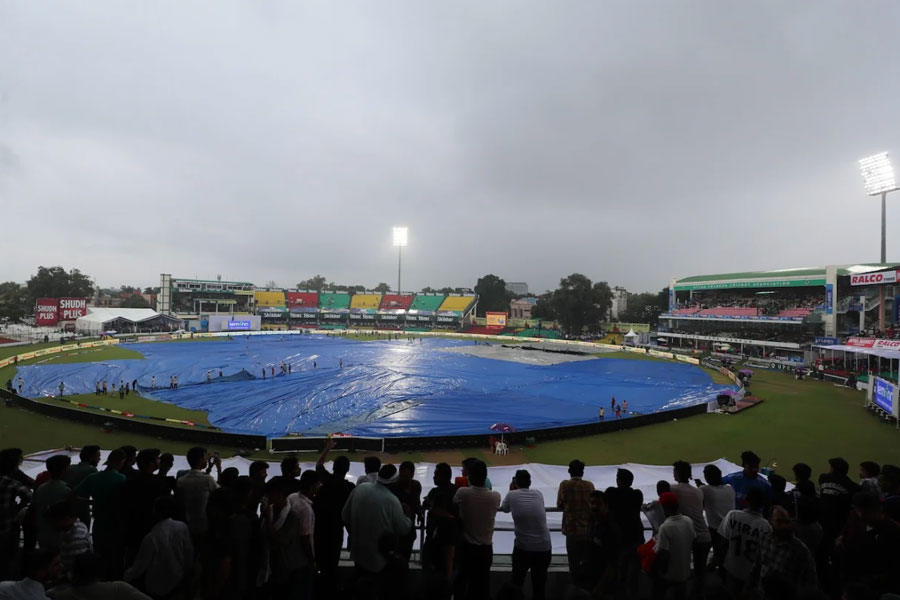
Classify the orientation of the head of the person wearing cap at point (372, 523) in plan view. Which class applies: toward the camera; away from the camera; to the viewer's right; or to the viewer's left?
away from the camera

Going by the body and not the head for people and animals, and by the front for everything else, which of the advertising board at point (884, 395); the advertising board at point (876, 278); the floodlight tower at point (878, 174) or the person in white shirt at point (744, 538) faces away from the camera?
the person in white shirt

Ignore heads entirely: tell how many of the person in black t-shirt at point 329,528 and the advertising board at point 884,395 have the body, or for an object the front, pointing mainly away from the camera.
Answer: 1

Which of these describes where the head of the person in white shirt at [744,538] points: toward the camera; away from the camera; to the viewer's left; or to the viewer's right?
away from the camera

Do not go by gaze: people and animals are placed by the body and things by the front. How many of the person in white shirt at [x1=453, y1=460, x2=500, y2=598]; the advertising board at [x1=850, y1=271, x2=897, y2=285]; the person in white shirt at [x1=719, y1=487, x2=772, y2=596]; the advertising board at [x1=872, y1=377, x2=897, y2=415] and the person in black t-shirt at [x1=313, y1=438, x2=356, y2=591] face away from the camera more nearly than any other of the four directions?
3

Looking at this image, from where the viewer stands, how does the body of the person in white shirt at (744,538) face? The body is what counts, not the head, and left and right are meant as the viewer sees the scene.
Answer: facing away from the viewer

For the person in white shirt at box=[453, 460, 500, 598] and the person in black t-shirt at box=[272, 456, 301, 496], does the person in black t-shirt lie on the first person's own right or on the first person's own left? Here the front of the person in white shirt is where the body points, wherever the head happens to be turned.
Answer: on the first person's own left

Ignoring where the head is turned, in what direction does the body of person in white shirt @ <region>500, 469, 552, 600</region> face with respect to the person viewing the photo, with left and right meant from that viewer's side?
facing away from the viewer and to the left of the viewer

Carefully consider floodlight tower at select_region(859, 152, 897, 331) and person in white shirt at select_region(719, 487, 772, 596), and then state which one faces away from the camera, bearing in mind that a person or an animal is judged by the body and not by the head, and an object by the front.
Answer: the person in white shirt

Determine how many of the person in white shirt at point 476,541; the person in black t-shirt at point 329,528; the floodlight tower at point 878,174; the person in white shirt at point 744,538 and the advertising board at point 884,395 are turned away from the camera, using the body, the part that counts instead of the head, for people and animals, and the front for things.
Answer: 3

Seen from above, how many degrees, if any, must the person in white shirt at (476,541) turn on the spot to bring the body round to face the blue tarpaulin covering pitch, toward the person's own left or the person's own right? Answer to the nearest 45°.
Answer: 0° — they already face it

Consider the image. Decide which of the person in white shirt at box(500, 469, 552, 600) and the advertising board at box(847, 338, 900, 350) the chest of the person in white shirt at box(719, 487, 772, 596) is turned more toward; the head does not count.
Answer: the advertising board

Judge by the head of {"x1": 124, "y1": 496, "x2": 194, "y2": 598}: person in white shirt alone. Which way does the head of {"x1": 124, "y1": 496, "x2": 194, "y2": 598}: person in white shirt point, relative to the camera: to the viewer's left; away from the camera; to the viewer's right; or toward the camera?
away from the camera

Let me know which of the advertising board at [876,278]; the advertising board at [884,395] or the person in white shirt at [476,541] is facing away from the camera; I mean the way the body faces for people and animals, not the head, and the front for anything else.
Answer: the person in white shirt

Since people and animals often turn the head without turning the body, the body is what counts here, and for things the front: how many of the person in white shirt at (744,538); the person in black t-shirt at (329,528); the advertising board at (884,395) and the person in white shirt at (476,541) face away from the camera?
3

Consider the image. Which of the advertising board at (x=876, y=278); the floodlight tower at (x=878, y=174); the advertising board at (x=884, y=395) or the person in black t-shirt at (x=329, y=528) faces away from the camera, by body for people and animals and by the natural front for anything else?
the person in black t-shirt

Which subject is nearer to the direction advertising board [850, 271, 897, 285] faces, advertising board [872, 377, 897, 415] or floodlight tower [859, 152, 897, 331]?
the advertising board

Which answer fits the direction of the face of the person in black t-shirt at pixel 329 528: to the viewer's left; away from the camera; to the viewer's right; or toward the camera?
away from the camera

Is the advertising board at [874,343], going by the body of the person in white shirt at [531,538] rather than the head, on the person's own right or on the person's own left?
on the person's own right

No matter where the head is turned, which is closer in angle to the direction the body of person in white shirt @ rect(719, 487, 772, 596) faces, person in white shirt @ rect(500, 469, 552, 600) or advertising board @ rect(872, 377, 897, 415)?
the advertising board
